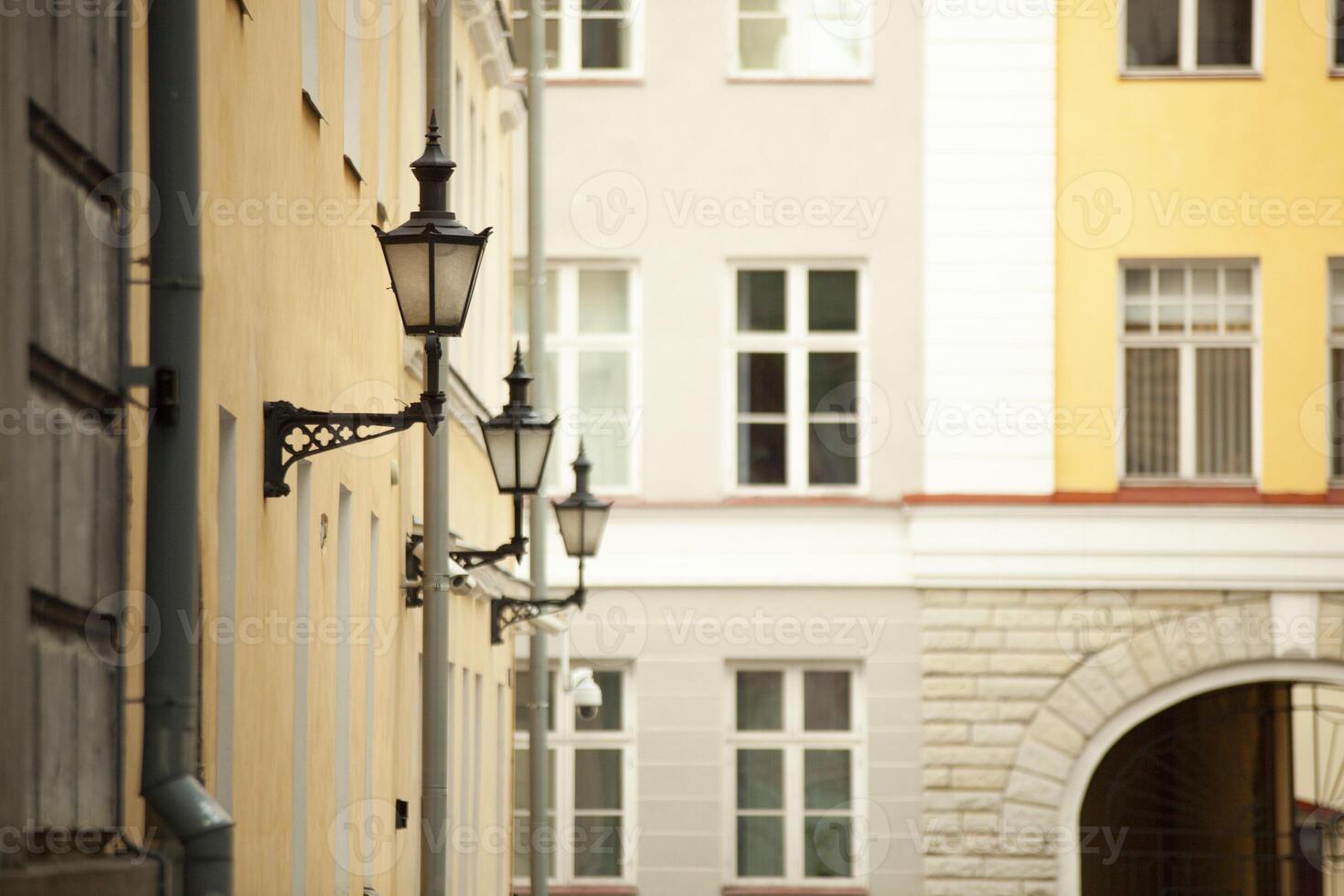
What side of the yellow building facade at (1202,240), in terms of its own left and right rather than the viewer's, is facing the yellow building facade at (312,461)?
front

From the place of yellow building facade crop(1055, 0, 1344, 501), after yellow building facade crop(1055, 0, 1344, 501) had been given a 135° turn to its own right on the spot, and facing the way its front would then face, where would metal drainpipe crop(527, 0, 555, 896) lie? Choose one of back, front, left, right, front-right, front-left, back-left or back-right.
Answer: left

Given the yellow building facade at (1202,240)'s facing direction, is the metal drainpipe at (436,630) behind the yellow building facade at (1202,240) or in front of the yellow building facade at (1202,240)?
in front

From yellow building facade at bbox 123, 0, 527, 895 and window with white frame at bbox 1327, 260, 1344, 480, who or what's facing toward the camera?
the window with white frame

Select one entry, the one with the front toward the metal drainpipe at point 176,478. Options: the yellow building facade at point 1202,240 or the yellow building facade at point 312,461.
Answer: the yellow building facade at point 1202,240

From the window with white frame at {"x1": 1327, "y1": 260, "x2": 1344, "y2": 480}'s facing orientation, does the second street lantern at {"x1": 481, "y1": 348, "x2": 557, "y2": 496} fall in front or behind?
in front

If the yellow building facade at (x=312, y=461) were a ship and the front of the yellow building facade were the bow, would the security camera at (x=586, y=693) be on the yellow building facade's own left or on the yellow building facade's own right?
on the yellow building facade's own left

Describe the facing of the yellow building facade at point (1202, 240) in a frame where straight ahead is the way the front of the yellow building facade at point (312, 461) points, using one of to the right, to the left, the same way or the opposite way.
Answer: to the right

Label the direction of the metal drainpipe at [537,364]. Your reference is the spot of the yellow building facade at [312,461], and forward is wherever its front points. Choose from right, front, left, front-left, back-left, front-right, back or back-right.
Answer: left

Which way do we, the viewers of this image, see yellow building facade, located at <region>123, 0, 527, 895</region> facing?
facing to the right of the viewer

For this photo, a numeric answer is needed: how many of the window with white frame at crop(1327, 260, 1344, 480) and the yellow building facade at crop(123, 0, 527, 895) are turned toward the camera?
1

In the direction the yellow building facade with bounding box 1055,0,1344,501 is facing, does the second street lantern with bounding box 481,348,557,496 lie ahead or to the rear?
ahead

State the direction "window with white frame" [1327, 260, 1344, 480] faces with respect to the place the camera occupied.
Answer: facing the viewer
